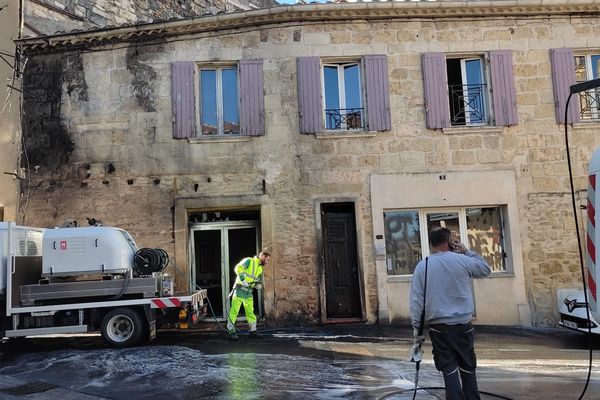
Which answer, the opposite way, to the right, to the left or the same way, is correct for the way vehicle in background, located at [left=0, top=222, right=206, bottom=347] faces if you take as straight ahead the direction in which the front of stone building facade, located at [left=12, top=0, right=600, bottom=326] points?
to the right

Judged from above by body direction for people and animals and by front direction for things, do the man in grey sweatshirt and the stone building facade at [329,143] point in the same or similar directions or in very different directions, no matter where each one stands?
very different directions

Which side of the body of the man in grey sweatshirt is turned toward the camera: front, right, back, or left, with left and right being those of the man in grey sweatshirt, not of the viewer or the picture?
back

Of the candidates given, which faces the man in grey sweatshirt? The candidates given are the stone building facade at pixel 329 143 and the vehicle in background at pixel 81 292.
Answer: the stone building facade

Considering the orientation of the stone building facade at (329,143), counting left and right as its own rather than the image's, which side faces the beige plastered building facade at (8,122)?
right

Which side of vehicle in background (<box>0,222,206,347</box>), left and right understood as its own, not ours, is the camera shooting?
left

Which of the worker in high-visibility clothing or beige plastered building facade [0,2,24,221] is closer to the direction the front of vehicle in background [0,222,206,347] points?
the beige plastered building facade

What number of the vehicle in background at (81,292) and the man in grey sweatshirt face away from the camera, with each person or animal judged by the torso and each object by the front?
1

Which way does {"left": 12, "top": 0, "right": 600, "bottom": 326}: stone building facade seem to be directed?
toward the camera

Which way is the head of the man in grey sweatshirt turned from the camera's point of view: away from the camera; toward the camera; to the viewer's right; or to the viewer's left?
away from the camera

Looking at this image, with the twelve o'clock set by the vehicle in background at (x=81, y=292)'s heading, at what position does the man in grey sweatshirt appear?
The man in grey sweatshirt is roughly at 8 o'clock from the vehicle in background.

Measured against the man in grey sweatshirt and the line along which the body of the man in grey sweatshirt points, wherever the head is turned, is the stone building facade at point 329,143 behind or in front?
in front

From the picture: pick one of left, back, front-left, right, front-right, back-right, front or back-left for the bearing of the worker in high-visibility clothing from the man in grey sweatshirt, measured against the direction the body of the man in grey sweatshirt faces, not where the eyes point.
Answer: front-left
